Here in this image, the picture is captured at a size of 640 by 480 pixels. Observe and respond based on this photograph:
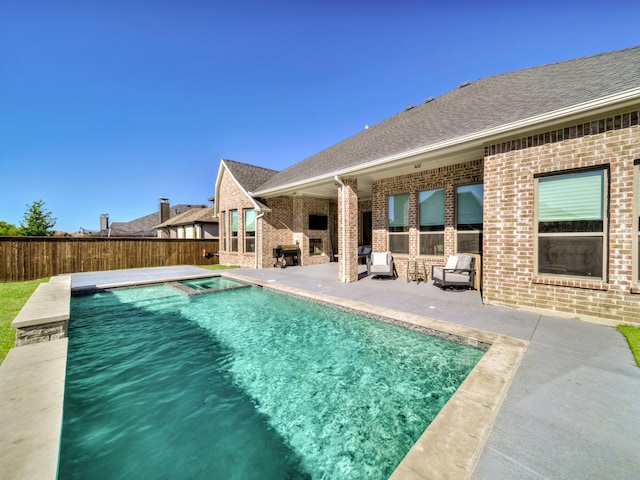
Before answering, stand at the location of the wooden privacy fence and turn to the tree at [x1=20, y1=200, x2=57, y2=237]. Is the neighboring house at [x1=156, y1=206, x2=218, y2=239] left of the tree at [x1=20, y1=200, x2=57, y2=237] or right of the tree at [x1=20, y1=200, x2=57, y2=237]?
right

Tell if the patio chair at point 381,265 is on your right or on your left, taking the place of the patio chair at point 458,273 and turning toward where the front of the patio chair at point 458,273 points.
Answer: on your right

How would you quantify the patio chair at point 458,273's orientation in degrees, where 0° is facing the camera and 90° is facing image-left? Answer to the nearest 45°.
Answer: approximately 45°

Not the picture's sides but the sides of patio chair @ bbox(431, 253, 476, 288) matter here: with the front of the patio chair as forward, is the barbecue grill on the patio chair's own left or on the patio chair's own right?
on the patio chair's own right
